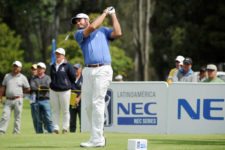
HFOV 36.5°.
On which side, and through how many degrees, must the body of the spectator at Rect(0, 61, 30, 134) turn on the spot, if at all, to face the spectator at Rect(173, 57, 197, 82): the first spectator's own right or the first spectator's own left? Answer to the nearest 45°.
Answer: approximately 90° to the first spectator's own left

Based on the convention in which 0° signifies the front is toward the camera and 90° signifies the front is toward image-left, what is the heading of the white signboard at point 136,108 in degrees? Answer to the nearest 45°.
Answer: approximately 0°

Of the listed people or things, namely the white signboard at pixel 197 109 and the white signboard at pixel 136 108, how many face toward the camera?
2

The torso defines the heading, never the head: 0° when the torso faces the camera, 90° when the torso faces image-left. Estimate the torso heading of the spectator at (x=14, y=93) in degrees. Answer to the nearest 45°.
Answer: approximately 0°

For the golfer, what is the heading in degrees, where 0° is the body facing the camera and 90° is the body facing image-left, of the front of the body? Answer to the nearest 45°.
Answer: approximately 45°

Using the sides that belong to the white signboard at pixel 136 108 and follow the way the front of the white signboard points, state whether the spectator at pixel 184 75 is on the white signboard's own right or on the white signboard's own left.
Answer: on the white signboard's own left

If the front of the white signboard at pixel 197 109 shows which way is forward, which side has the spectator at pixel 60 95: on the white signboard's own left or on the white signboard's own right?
on the white signboard's own right

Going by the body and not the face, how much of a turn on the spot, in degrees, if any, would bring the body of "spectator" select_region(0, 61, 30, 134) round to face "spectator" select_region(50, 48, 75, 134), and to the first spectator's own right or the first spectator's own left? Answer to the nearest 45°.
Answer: approximately 45° to the first spectator's own left
